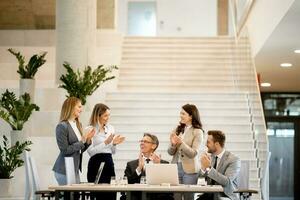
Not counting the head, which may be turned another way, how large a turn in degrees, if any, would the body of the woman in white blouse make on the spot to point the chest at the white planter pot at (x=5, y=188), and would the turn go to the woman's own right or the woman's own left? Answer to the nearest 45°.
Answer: approximately 180°

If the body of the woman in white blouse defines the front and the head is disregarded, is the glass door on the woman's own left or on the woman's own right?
on the woman's own left

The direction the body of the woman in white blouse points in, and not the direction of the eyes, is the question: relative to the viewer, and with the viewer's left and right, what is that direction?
facing the viewer and to the right of the viewer

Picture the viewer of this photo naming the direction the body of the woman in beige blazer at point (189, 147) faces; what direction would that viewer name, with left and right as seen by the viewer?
facing the viewer and to the left of the viewer

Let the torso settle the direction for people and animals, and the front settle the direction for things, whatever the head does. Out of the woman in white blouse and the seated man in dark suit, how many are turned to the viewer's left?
0

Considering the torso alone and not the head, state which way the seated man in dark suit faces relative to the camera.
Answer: toward the camera

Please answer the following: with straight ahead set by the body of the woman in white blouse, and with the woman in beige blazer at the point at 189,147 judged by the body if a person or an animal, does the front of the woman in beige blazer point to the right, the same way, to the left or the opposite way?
to the right

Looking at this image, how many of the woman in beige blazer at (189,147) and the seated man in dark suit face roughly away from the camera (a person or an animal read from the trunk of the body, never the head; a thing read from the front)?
0

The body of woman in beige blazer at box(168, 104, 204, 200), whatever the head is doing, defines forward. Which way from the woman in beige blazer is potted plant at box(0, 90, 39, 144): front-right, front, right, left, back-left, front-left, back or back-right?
right

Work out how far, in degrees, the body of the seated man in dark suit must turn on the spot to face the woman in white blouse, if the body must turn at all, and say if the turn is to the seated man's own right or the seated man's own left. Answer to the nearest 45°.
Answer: approximately 135° to the seated man's own right

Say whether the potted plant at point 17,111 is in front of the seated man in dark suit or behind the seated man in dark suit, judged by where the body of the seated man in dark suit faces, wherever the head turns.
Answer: behind

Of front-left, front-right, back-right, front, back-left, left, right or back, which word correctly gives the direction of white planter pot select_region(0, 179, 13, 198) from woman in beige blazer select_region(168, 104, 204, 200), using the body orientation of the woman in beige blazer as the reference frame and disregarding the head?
right

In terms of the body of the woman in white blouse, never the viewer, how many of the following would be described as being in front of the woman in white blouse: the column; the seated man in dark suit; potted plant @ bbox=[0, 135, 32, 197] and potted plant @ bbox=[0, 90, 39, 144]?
1

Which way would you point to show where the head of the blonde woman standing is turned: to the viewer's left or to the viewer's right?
to the viewer's right
